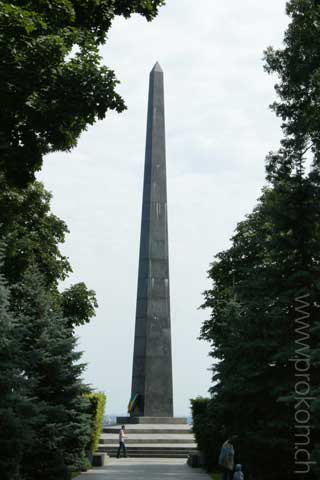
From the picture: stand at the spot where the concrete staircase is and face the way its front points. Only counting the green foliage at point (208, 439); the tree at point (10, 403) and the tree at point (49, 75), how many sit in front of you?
3

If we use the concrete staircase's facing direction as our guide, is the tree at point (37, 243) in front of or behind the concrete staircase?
in front

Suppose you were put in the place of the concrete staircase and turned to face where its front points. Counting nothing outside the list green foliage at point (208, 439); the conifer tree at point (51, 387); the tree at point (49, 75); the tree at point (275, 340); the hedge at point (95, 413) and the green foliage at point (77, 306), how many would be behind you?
0

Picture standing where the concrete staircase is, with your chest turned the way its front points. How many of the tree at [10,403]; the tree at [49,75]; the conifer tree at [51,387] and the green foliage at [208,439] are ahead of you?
4

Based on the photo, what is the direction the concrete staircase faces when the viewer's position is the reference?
facing the viewer

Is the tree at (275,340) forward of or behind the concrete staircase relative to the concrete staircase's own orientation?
forward

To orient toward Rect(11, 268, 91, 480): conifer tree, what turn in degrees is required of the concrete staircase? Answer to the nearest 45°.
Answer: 0° — it already faces it

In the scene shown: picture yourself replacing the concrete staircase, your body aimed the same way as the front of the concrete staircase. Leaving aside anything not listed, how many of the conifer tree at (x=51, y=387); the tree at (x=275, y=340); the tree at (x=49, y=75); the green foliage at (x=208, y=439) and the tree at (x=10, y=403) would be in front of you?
5

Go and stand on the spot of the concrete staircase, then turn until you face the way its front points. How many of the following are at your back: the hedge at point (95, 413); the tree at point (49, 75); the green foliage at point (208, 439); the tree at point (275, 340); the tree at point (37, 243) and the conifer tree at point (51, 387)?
0

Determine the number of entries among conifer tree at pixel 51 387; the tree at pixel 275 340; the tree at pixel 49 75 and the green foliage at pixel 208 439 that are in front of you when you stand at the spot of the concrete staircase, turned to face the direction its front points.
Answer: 4

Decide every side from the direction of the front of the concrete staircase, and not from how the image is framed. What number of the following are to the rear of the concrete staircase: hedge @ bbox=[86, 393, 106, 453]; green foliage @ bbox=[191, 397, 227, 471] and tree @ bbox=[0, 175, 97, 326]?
0

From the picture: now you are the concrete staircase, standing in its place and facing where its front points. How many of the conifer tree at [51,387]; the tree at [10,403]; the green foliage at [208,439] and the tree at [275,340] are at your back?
0
